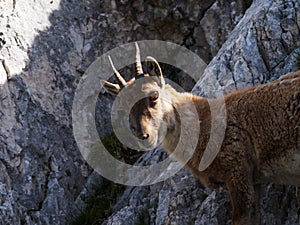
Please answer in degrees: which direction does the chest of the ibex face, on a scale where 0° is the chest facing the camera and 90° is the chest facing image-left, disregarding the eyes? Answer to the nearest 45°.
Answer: approximately 90°
